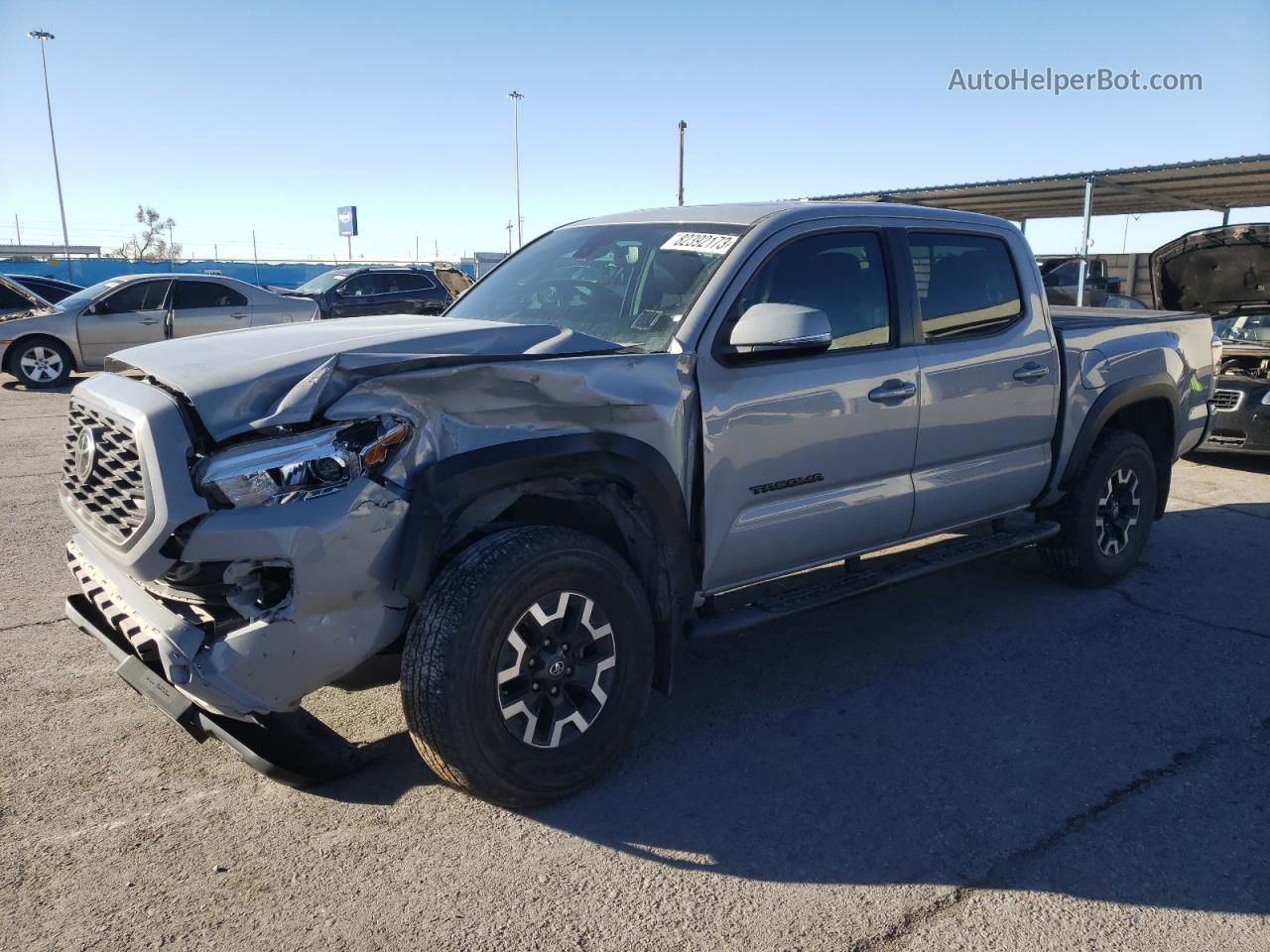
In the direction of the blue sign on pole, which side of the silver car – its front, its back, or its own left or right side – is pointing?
right

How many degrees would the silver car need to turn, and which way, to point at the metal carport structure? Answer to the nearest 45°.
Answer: approximately 180°

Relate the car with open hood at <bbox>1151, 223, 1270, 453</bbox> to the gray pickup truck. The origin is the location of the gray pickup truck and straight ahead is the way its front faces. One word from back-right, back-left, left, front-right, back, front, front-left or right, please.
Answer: back

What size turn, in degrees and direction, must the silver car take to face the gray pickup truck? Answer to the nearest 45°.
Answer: approximately 90° to its left

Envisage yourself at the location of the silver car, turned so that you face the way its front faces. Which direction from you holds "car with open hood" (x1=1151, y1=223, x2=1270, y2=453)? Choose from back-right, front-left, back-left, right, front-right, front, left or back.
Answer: back-left

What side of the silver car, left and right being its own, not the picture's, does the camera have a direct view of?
left

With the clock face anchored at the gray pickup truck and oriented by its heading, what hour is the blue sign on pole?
The blue sign on pole is roughly at 4 o'clock from the gray pickup truck.

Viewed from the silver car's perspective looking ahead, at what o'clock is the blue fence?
The blue fence is roughly at 3 o'clock from the silver car.

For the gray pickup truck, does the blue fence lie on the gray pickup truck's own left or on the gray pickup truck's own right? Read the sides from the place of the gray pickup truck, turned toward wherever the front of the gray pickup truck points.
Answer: on the gray pickup truck's own right
